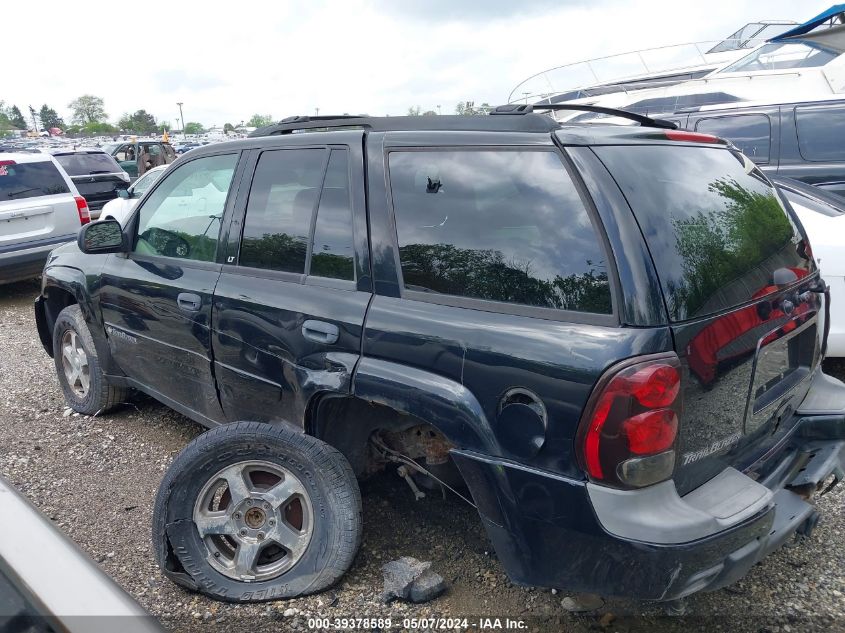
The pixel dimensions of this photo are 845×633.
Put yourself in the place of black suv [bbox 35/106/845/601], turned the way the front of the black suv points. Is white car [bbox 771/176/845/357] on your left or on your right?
on your right

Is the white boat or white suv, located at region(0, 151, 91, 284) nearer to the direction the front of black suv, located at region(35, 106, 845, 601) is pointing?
the white suv

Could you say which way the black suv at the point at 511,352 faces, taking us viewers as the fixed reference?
facing away from the viewer and to the left of the viewer

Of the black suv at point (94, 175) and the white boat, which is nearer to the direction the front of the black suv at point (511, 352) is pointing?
the black suv

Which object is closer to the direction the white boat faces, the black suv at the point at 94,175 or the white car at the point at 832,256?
the black suv

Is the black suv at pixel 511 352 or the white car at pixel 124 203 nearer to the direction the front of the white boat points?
the white car

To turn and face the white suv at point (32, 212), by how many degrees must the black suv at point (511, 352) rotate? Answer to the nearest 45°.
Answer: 0° — it already faces it

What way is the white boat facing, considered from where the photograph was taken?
facing to the left of the viewer

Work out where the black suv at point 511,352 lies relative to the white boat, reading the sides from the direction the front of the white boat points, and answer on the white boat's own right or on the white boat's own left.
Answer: on the white boat's own left

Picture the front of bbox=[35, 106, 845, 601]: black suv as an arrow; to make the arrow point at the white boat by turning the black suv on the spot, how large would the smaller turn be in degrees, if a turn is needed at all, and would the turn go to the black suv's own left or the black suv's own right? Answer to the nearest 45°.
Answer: approximately 90° to the black suv's own right

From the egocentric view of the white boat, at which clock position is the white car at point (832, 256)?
The white car is roughly at 9 o'clock from the white boat.

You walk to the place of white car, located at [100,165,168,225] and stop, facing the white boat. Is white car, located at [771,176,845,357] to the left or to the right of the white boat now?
right
